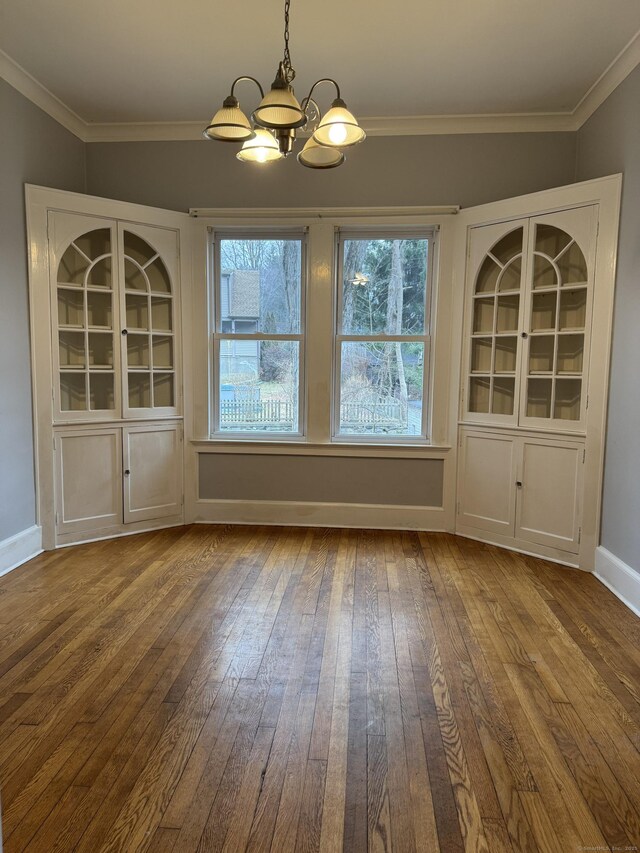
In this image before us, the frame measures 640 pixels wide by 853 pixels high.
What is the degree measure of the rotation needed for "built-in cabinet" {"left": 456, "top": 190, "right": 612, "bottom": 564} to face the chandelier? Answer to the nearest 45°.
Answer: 0° — it already faces it

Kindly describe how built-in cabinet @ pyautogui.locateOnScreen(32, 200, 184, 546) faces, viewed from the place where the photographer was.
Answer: facing the viewer and to the right of the viewer

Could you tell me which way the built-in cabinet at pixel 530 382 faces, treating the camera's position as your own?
facing the viewer and to the left of the viewer

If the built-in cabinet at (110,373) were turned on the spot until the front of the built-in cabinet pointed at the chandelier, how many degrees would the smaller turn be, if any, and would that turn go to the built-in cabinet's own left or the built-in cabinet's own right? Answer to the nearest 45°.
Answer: approximately 45° to the built-in cabinet's own right

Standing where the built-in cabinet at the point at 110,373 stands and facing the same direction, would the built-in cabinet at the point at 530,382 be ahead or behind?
ahead

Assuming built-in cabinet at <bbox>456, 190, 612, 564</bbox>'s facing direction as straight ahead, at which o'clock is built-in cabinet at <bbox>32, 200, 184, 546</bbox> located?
built-in cabinet at <bbox>32, 200, 184, 546</bbox> is roughly at 1 o'clock from built-in cabinet at <bbox>456, 190, 612, 564</bbox>.

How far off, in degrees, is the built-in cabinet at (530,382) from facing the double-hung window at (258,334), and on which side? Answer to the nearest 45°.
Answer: approximately 45° to its right

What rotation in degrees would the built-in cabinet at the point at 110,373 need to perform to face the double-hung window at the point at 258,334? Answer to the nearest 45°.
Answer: approximately 45° to its left

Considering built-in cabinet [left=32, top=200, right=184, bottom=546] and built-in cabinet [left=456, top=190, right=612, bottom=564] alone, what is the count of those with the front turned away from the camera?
0
